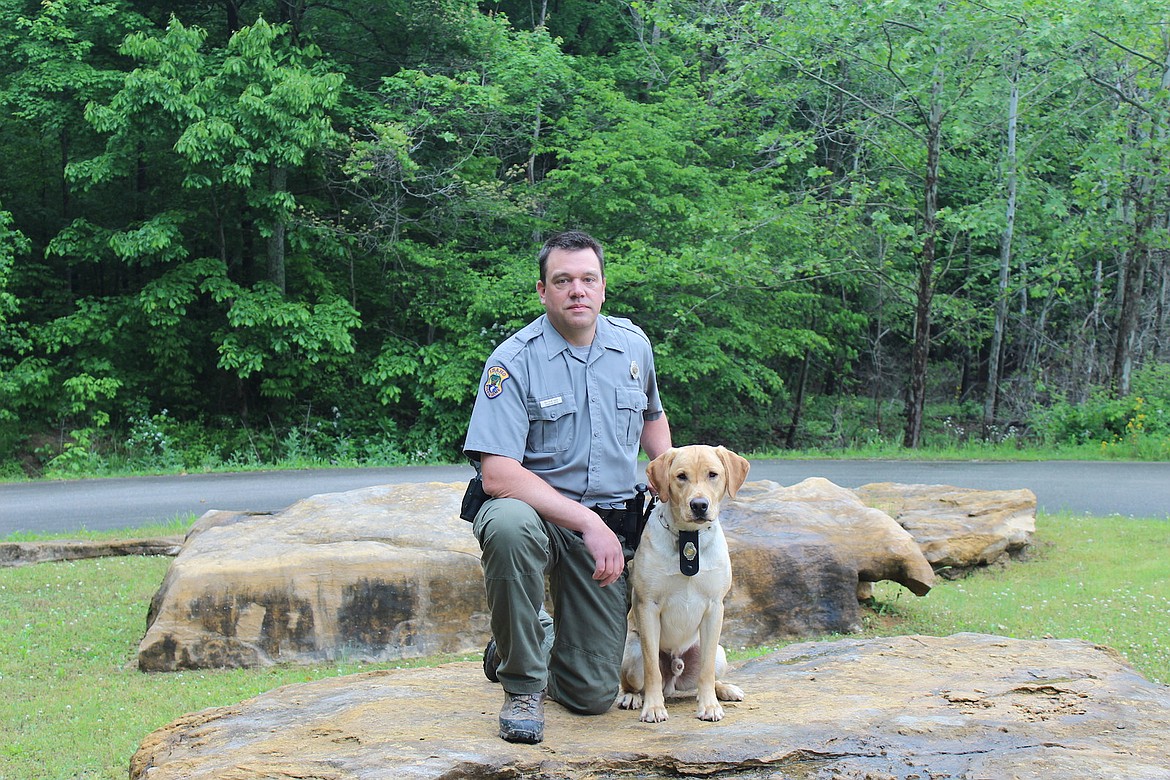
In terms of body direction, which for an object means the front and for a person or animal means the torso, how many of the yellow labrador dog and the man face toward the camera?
2

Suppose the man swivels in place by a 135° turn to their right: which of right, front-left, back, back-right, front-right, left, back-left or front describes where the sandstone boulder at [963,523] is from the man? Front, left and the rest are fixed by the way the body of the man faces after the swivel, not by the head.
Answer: right

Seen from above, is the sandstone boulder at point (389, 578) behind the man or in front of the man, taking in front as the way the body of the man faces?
behind

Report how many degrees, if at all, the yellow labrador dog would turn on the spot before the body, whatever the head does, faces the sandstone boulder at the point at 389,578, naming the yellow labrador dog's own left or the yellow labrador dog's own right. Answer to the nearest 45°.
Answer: approximately 135° to the yellow labrador dog's own right

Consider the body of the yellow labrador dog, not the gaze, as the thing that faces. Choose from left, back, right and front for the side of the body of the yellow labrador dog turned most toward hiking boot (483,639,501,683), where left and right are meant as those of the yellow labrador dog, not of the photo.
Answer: right

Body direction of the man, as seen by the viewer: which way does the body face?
toward the camera
